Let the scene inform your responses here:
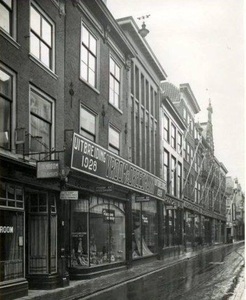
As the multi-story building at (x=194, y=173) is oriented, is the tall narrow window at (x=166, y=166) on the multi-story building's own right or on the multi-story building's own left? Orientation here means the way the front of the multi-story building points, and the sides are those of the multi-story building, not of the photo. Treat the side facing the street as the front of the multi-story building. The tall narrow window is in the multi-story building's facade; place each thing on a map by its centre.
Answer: on the multi-story building's own right

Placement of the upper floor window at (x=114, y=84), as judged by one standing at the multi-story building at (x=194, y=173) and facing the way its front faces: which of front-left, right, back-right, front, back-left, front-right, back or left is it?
right

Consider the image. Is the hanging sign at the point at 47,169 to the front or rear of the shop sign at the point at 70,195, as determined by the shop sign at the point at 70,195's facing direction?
to the front

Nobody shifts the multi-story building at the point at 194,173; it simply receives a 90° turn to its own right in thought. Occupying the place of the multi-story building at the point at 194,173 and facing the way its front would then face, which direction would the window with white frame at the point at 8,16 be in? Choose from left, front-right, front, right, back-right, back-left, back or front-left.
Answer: front

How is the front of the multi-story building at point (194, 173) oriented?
to the viewer's right

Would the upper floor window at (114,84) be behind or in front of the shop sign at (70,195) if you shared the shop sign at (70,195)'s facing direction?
behind
